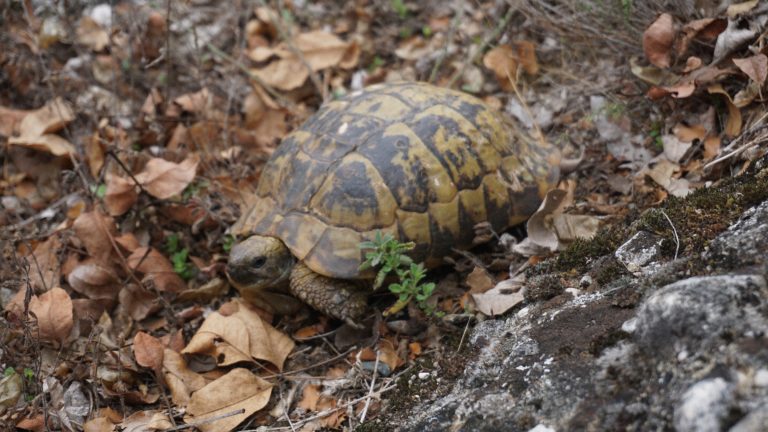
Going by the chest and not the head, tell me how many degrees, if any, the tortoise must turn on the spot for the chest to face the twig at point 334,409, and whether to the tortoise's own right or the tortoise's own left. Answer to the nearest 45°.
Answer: approximately 45° to the tortoise's own left

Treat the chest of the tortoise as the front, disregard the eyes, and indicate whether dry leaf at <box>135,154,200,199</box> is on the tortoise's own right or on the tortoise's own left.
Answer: on the tortoise's own right

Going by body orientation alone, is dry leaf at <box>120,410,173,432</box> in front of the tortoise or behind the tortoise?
in front

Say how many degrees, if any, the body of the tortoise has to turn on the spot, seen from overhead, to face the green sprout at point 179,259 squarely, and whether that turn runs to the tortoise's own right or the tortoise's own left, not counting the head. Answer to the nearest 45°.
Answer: approximately 45° to the tortoise's own right

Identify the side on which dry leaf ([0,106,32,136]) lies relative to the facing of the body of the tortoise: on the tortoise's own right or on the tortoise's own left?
on the tortoise's own right

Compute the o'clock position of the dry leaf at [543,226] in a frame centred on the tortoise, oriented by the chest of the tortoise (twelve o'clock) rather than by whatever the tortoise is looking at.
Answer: The dry leaf is roughly at 8 o'clock from the tortoise.

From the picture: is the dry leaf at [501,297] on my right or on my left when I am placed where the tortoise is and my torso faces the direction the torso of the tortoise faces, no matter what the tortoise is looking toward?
on my left

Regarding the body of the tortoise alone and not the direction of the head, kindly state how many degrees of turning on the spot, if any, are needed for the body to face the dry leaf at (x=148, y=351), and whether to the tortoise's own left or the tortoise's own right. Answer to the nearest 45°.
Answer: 0° — it already faces it

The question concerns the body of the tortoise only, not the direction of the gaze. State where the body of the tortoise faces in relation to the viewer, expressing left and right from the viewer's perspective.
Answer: facing the viewer and to the left of the viewer

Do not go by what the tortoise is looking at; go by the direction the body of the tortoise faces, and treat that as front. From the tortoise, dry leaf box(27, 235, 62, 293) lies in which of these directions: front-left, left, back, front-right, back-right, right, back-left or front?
front-right

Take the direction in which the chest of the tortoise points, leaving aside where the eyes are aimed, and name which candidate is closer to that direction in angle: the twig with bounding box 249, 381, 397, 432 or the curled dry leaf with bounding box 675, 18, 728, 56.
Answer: the twig

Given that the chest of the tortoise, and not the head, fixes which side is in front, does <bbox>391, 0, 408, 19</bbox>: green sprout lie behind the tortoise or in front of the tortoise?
behind

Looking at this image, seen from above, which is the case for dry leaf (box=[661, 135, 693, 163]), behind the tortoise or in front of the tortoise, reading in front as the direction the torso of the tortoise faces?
behind

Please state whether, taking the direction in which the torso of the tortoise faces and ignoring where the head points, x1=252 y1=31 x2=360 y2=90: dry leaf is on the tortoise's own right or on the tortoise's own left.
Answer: on the tortoise's own right

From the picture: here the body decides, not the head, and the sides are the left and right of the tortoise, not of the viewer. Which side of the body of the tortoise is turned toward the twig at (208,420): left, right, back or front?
front
